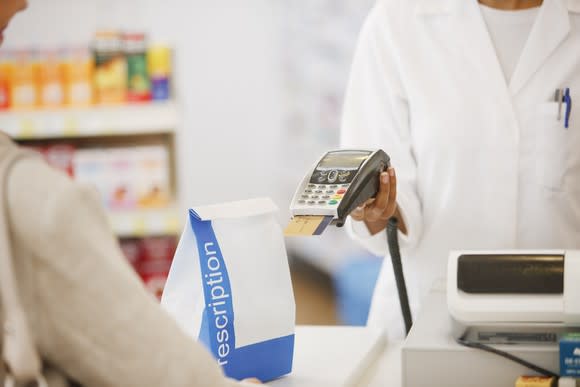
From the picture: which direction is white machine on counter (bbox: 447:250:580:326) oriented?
toward the camera

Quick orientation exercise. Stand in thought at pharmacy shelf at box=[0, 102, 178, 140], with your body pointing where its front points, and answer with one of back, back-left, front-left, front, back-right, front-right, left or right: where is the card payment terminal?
front

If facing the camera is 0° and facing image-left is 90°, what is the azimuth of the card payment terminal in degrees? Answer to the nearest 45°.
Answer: approximately 45°

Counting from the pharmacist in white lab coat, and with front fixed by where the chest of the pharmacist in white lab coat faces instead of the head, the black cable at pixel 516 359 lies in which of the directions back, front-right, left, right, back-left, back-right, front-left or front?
front

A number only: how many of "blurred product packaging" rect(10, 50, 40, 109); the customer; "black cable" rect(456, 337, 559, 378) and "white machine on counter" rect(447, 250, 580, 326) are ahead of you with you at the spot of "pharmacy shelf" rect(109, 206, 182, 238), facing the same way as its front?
3

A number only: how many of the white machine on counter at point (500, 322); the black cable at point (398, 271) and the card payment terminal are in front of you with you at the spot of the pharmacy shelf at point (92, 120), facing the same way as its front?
3

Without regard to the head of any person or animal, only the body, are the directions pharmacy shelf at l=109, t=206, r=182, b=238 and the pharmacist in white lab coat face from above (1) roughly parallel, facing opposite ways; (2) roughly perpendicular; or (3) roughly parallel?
roughly parallel

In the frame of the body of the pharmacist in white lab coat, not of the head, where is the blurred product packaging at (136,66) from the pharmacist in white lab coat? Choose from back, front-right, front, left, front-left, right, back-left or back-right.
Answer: back-right

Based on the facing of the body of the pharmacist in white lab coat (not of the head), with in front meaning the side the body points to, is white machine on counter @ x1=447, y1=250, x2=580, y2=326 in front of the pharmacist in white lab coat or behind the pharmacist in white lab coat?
in front

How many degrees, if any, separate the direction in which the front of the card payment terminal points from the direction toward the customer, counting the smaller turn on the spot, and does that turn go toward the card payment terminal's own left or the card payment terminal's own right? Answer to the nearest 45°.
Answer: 0° — it already faces them

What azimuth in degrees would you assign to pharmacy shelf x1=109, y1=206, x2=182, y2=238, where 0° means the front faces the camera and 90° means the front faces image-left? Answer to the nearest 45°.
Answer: approximately 0°

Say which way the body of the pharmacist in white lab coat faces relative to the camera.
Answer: toward the camera
